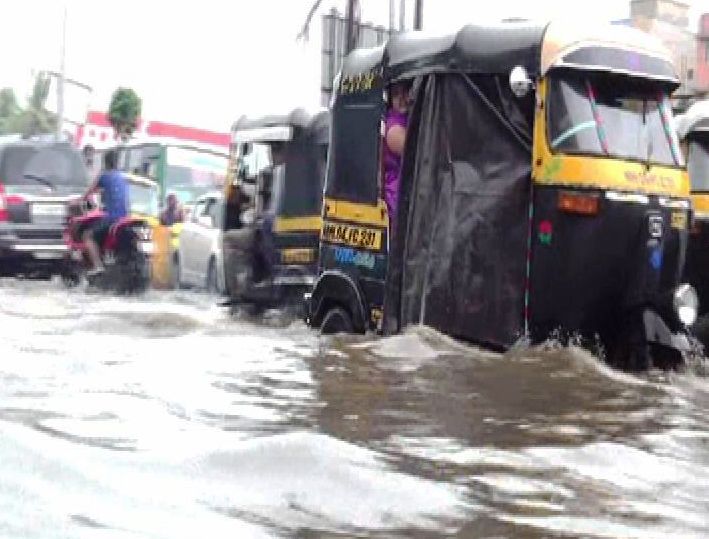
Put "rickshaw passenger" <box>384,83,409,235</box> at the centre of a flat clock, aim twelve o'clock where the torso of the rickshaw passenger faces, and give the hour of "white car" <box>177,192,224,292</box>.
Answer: The white car is roughly at 7 o'clock from the rickshaw passenger.

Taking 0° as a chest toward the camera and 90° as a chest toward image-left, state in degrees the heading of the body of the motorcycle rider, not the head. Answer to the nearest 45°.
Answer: approximately 135°

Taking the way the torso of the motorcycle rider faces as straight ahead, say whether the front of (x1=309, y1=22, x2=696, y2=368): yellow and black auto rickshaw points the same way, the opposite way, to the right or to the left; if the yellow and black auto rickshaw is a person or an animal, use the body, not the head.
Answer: the opposite way

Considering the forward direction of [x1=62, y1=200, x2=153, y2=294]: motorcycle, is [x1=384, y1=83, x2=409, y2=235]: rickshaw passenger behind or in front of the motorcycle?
behind

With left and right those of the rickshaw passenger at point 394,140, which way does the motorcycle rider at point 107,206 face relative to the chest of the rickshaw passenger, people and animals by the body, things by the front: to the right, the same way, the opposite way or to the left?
the opposite way

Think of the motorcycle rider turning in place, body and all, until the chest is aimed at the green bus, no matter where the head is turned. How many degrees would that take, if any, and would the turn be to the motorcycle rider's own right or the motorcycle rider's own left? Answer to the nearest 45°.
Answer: approximately 45° to the motorcycle rider's own right

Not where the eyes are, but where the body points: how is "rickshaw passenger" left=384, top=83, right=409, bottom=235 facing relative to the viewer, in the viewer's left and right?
facing the viewer and to the right of the viewer

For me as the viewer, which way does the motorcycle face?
facing away from the viewer and to the left of the viewer

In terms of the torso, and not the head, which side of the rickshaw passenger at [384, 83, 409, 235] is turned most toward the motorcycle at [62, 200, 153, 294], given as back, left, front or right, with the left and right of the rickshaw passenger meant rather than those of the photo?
back

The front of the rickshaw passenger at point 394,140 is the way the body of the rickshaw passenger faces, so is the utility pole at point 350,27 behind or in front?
behind

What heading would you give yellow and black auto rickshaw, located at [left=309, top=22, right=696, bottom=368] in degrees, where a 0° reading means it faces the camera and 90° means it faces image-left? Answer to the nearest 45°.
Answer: approximately 315°

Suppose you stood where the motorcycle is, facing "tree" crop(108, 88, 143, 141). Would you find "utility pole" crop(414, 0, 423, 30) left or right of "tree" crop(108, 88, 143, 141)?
right
